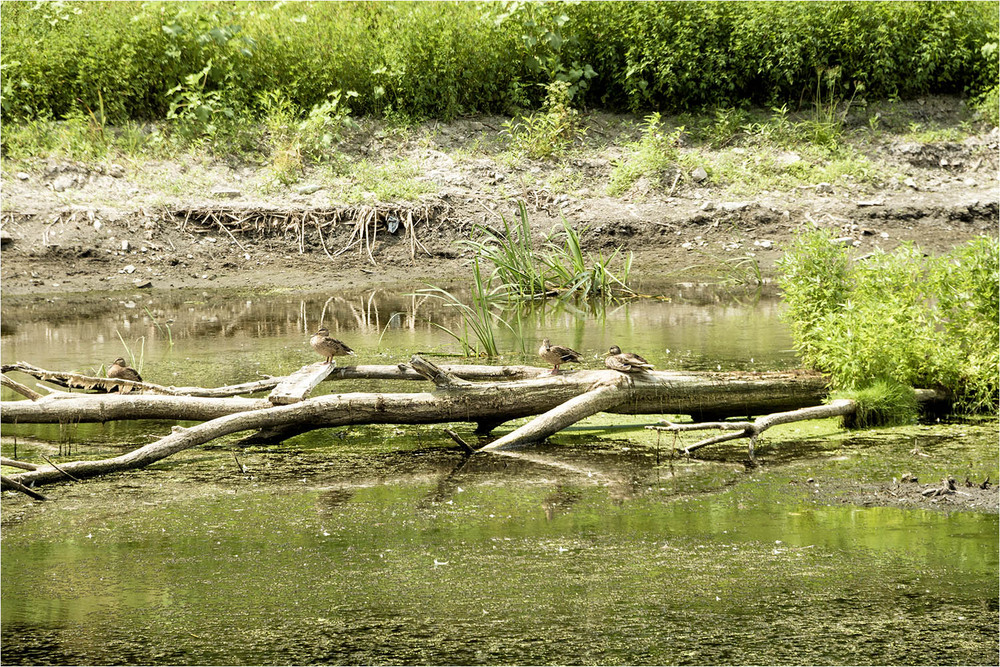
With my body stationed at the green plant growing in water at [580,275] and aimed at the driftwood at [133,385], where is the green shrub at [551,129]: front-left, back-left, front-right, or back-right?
back-right

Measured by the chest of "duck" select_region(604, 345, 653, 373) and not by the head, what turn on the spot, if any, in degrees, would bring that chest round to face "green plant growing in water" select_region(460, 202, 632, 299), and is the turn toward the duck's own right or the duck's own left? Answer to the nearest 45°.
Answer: approximately 90° to the duck's own right

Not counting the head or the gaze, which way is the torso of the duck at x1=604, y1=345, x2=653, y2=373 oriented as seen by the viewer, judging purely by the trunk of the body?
to the viewer's left

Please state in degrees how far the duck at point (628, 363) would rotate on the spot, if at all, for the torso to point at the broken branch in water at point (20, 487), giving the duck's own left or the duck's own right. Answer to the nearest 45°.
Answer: approximately 45° to the duck's own left

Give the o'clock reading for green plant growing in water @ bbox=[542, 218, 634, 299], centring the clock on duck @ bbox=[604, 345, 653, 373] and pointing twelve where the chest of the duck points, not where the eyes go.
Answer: The green plant growing in water is roughly at 3 o'clock from the duck.

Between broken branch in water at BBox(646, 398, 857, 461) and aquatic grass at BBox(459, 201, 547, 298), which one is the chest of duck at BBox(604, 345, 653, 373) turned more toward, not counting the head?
the aquatic grass
